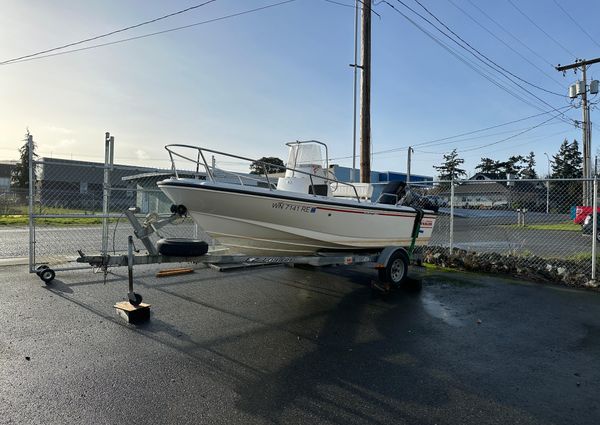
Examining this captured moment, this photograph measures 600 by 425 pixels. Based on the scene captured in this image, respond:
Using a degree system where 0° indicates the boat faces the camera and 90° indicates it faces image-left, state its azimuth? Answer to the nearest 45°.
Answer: approximately 45°

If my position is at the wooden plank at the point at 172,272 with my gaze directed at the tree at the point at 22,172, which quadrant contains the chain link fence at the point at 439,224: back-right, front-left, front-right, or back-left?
back-right

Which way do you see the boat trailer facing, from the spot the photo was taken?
facing the viewer and to the left of the viewer

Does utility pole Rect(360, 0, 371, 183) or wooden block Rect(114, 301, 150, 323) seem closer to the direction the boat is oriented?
the wooden block

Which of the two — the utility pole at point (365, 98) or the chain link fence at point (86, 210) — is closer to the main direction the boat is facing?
the chain link fence

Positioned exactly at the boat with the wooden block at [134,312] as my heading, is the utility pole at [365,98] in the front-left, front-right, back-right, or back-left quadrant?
back-right

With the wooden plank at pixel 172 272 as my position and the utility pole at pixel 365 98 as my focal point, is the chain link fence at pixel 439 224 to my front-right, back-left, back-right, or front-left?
front-right

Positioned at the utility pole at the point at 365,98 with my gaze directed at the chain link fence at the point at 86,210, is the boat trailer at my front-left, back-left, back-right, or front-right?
front-left
